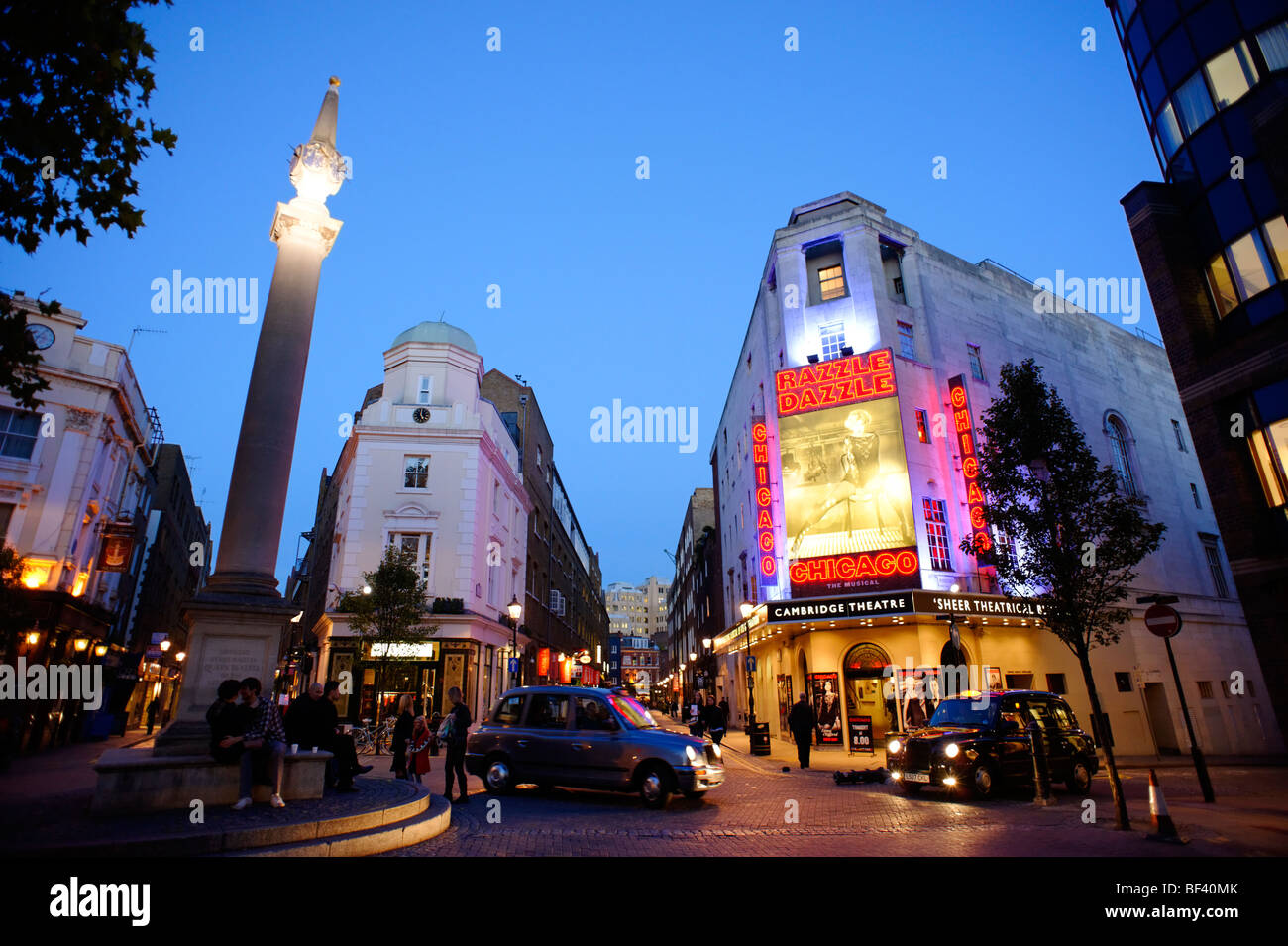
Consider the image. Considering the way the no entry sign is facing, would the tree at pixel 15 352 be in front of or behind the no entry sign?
in front

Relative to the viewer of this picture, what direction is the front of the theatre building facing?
facing the viewer

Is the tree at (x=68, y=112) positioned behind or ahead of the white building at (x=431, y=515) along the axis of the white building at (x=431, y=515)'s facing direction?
ahead

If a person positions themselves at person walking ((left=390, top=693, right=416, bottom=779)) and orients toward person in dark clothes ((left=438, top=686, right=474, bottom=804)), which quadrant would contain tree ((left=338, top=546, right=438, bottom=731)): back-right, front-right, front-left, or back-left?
back-left

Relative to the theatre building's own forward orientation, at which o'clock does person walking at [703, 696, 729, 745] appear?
The person walking is roughly at 2 o'clock from the theatre building.

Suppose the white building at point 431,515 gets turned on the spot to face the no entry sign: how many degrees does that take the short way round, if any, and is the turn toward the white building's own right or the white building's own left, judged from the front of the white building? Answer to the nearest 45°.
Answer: approximately 45° to the white building's own left

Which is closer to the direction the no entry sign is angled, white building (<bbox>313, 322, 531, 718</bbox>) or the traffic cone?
the traffic cone

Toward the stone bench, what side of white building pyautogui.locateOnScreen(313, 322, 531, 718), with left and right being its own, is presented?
front

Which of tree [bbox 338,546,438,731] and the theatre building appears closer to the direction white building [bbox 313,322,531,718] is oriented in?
the tree

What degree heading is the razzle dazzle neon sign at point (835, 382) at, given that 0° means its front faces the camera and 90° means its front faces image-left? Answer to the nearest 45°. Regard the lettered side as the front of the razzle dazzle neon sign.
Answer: approximately 0°
